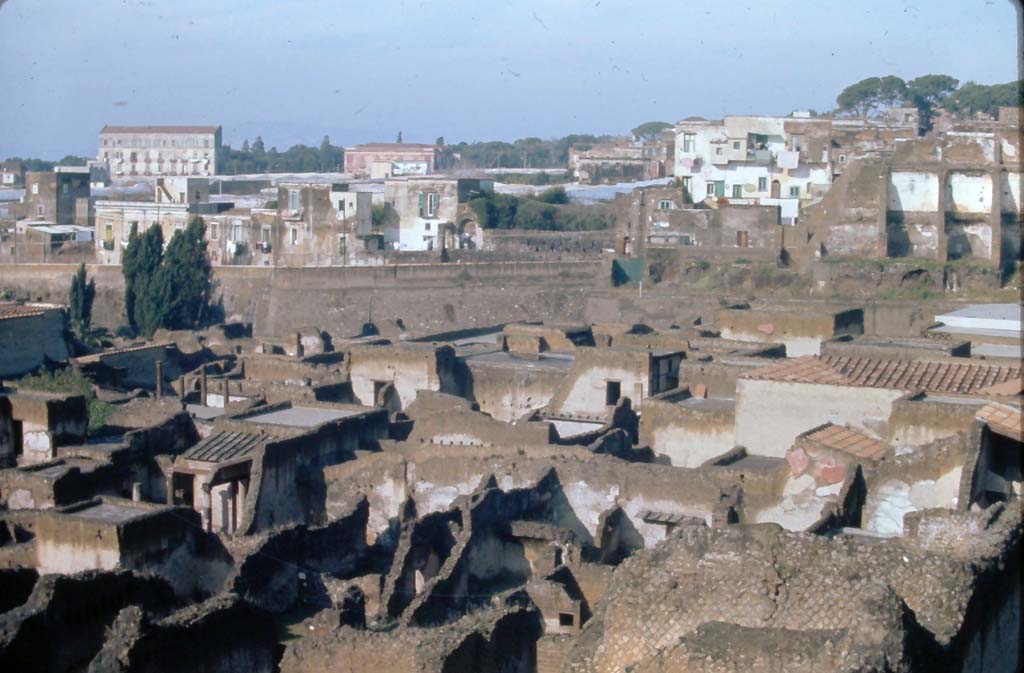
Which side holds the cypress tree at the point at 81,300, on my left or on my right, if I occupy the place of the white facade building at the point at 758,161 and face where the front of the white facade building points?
on my right

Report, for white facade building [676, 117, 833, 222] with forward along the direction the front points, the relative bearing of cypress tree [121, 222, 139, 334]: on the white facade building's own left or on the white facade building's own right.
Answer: on the white facade building's own right

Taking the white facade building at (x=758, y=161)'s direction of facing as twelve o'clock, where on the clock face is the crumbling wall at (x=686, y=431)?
The crumbling wall is roughly at 12 o'clock from the white facade building.

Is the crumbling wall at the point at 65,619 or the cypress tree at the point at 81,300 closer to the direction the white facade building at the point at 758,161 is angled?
the crumbling wall

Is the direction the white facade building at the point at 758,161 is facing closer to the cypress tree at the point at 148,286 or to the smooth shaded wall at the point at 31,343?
the smooth shaded wall

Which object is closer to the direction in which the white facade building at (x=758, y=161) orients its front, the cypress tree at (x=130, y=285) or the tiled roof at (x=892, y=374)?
the tiled roof

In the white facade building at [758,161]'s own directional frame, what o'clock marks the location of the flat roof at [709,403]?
The flat roof is roughly at 12 o'clock from the white facade building.

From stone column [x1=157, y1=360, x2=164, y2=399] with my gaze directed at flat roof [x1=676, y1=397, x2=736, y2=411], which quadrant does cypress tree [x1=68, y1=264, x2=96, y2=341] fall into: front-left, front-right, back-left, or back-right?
back-left

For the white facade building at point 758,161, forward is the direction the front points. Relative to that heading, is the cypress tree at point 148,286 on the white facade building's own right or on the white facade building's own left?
on the white facade building's own right

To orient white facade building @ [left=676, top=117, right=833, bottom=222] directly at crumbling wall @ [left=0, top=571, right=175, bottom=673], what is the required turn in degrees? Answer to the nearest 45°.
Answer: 0° — it already faces it

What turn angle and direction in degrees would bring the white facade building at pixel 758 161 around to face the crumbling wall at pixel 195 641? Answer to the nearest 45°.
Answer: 0° — it already faces it

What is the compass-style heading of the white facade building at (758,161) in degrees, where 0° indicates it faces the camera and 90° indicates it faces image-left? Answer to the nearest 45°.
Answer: approximately 0°
